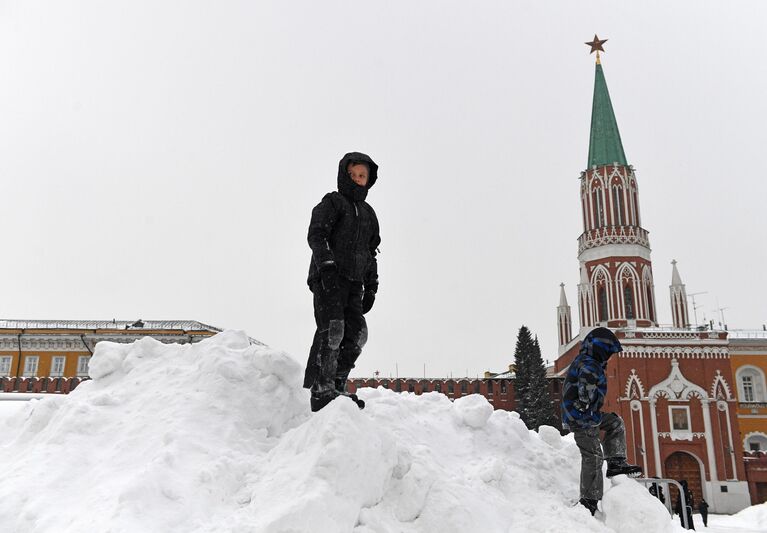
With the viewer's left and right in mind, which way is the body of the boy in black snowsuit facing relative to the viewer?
facing the viewer and to the right of the viewer

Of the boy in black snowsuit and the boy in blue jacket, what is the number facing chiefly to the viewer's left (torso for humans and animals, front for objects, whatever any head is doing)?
0

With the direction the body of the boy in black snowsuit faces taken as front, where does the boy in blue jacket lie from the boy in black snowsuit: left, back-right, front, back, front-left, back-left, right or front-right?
front-left

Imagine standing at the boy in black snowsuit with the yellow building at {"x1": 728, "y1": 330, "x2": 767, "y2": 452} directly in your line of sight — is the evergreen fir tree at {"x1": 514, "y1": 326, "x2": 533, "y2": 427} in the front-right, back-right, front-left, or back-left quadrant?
front-left

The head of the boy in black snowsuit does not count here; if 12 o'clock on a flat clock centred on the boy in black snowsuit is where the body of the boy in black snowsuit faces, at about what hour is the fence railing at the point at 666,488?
The fence railing is roughly at 10 o'clock from the boy in black snowsuit.

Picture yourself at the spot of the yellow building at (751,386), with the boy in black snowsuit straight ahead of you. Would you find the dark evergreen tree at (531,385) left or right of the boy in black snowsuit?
right

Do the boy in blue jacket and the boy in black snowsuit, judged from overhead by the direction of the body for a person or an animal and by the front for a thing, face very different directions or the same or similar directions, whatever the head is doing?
same or similar directions

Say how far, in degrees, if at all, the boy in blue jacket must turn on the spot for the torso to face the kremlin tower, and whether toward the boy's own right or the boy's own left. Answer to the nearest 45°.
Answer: approximately 90° to the boy's own left

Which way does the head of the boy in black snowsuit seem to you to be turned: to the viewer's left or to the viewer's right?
to the viewer's right

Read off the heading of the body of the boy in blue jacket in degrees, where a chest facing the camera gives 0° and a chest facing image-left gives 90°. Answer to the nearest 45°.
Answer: approximately 270°

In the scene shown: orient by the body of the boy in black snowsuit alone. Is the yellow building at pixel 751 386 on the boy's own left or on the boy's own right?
on the boy's own left

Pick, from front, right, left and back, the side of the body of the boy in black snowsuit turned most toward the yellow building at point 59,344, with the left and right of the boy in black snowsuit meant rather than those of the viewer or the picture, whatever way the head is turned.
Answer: back

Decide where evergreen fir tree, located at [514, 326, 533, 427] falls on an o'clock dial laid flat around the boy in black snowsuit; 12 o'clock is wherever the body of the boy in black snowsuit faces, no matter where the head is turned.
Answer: The evergreen fir tree is roughly at 8 o'clock from the boy in black snowsuit.

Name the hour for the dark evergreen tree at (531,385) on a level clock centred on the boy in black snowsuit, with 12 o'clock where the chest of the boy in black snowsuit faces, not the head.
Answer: The dark evergreen tree is roughly at 8 o'clock from the boy in black snowsuit.
